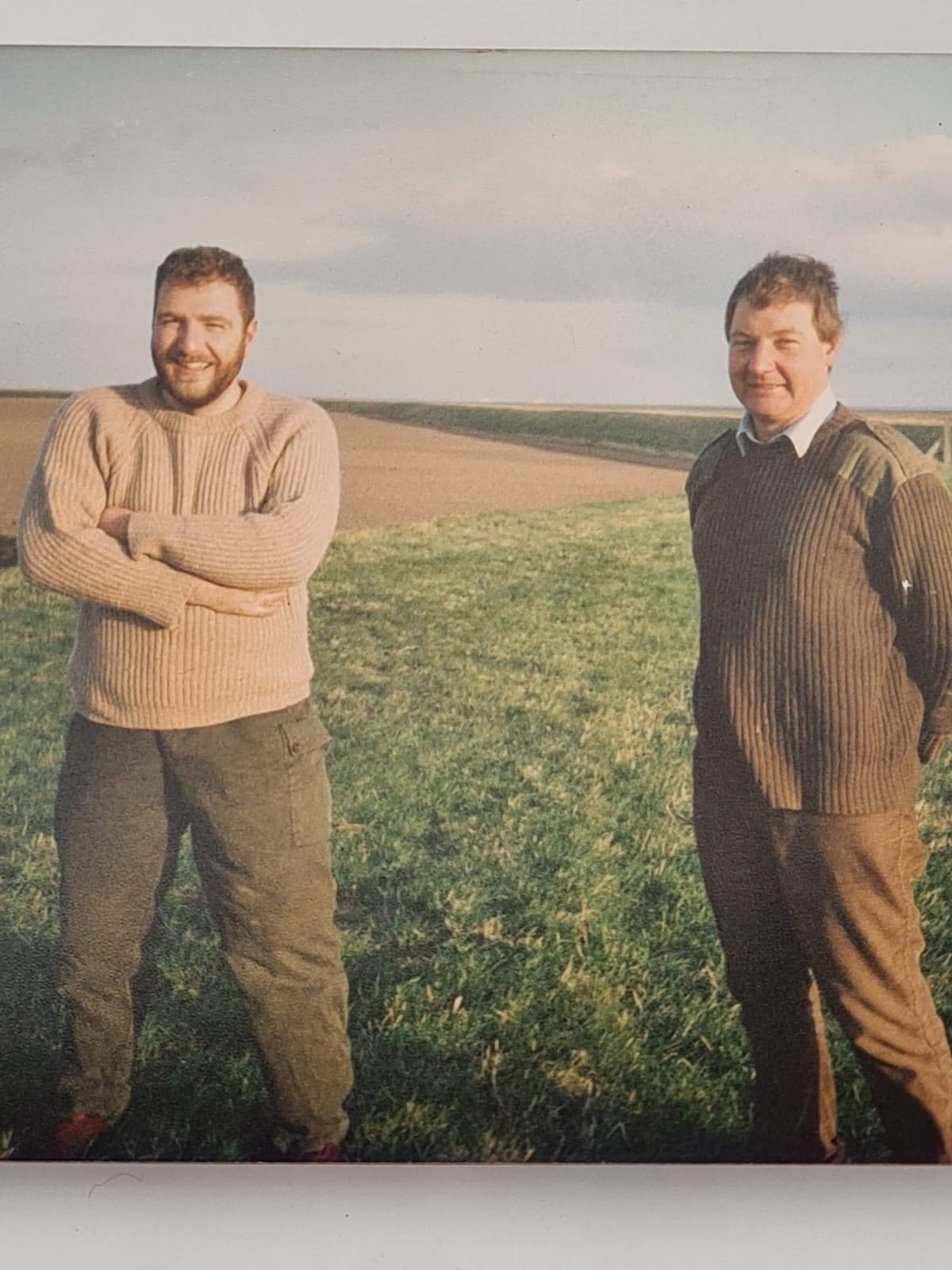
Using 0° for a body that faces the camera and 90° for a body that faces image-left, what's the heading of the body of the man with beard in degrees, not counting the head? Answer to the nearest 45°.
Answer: approximately 0°

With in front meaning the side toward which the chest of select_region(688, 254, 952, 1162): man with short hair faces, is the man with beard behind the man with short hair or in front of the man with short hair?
in front

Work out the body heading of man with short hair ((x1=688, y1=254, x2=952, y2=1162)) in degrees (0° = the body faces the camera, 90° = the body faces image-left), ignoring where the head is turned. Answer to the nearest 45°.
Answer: approximately 45°

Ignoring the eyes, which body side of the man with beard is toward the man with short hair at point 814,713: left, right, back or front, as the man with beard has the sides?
left

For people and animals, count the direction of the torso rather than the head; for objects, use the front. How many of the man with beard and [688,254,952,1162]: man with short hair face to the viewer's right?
0
